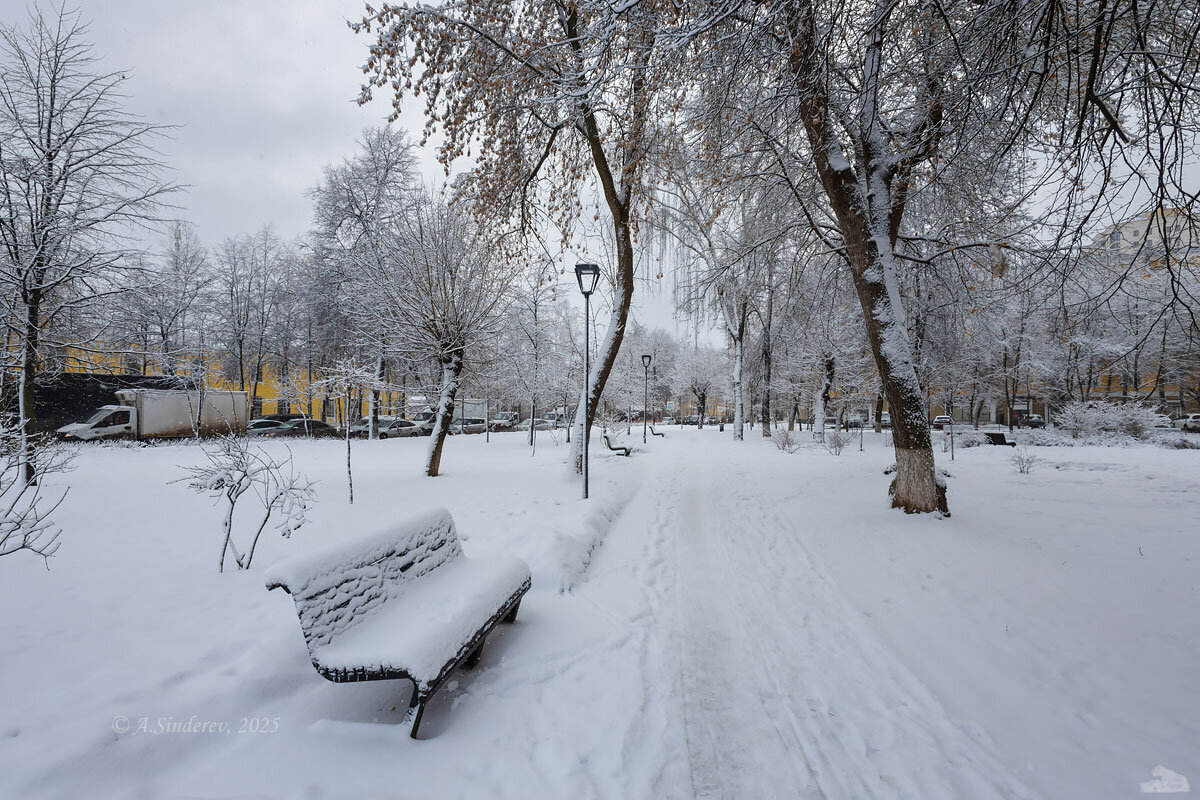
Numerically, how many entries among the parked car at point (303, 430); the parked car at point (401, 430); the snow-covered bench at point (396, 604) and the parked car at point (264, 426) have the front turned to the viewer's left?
3

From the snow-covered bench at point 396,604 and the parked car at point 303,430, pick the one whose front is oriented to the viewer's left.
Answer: the parked car

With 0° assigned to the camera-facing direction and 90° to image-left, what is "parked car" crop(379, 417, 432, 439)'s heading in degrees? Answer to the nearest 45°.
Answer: approximately 90°

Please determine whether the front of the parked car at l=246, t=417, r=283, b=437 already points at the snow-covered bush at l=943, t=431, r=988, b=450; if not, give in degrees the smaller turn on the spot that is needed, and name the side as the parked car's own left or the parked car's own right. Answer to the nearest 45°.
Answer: approximately 135° to the parked car's own left

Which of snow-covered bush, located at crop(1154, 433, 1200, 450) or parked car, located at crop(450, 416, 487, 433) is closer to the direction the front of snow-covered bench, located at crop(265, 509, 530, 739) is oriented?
the snow-covered bush

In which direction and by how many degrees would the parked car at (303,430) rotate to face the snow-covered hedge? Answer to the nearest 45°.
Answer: approximately 135° to its left

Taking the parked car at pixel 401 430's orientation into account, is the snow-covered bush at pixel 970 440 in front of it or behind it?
behind

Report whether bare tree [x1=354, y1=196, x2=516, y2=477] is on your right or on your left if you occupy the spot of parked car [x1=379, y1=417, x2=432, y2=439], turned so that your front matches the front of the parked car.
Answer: on your left

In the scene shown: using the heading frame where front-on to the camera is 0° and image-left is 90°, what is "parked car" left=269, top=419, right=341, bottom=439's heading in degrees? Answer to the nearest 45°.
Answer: approximately 90°

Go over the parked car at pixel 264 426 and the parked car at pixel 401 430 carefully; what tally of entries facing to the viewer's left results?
2

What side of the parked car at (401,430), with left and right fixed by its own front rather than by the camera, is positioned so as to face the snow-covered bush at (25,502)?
left

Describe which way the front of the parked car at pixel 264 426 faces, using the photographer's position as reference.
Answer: facing to the left of the viewer

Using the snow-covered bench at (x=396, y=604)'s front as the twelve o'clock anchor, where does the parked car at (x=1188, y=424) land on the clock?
The parked car is roughly at 10 o'clock from the snow-covered bench.

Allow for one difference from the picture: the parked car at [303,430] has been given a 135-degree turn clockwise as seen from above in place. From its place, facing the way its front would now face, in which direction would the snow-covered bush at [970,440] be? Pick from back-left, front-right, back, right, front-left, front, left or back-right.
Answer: right
